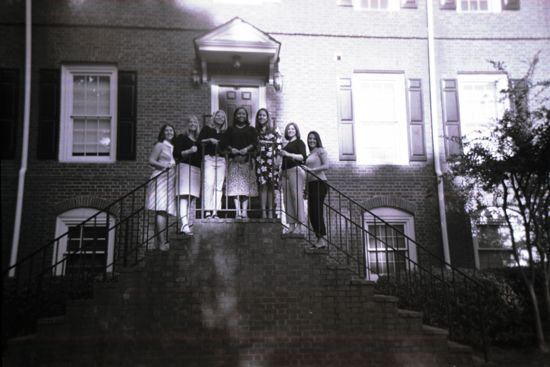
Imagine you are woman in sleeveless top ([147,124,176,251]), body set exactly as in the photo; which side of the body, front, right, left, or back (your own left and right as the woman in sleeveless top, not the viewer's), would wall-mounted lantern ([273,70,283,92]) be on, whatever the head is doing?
left

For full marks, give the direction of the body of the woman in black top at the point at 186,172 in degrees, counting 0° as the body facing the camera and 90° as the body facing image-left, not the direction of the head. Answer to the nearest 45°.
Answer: approximately 315°

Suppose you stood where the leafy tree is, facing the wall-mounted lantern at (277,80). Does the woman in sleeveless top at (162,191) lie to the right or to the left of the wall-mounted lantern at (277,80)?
left

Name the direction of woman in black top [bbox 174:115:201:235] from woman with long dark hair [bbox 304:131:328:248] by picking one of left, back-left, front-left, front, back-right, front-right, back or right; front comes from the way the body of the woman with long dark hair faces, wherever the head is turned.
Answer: front-right

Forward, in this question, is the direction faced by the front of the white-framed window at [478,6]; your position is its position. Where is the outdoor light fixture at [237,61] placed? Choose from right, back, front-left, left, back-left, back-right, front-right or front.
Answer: front-right
